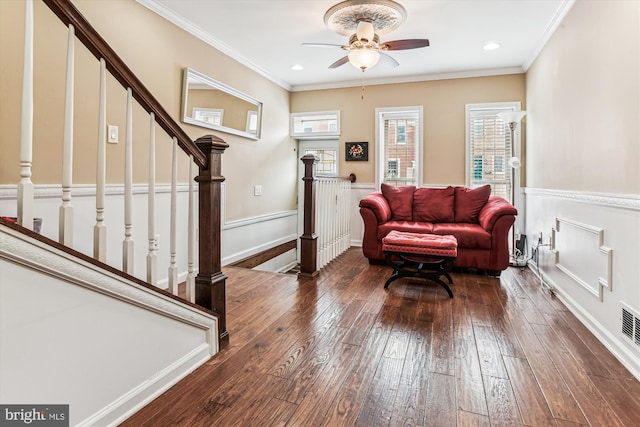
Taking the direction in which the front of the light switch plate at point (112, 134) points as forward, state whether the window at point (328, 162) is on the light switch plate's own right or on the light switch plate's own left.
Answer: on the light switch plate's own left

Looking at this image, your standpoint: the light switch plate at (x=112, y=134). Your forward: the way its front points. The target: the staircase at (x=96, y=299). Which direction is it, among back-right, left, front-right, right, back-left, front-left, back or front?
front-right

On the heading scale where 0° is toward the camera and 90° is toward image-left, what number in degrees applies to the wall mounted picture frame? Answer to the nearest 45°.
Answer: approximately 0°

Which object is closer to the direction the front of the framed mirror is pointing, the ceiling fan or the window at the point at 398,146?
the ceiling fan

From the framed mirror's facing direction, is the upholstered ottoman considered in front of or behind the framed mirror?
in front

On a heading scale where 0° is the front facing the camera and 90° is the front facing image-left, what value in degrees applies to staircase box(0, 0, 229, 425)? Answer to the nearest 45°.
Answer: approximately 225°
